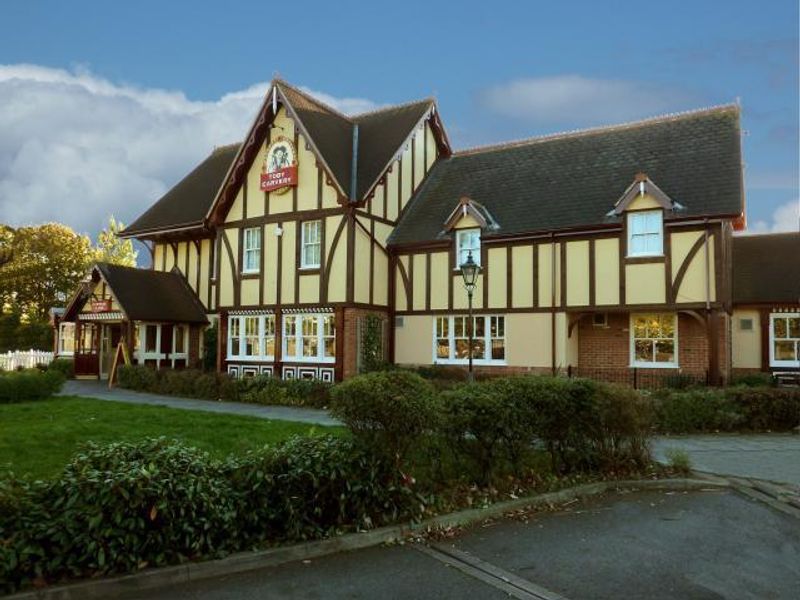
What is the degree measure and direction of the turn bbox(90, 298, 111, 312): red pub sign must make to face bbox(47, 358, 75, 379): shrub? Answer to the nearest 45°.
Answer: approximately 45° to its right

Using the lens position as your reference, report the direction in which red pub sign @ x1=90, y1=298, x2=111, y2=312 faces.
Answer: facing the viewer and to the left of the viewer

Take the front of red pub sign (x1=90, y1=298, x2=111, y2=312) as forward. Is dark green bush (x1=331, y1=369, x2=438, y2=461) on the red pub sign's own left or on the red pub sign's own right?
on the red pub sign's own left

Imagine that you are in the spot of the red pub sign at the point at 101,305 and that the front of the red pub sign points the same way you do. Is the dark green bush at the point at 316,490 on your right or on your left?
on your left

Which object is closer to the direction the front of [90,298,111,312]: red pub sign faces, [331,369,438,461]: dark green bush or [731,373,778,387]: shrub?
the dark green bush

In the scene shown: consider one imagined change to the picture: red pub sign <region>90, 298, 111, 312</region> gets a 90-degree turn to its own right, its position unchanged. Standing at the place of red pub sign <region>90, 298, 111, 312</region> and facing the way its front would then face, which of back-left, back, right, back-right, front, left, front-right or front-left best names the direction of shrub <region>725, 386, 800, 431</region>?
back

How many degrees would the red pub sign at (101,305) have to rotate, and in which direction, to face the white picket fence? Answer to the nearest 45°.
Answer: approximately 135° to its right

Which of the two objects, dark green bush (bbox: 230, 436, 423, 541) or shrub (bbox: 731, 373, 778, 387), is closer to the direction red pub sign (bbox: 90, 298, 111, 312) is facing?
the dark green bush

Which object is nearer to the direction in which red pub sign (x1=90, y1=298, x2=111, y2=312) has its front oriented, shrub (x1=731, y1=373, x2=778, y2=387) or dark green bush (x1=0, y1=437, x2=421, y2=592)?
the dark green bush

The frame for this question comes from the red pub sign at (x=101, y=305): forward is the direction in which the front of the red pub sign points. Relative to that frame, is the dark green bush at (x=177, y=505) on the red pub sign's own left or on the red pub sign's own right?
on the red pub sign's own left

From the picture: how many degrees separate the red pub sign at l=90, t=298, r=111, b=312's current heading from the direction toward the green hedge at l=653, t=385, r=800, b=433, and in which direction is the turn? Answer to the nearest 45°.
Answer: approximately 90° to its left

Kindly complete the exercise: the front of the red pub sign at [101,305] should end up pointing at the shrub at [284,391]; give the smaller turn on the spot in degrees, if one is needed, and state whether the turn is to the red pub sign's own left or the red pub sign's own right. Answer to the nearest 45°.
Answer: approximately 90° to the red pub sign's own left
